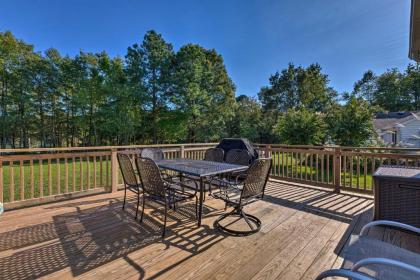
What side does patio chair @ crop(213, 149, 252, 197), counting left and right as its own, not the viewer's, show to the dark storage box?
left

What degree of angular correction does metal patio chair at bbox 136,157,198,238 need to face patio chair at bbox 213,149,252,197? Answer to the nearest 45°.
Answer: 0° — it already faces it

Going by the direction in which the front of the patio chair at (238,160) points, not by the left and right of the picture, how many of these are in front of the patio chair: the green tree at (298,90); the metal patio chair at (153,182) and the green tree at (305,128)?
1

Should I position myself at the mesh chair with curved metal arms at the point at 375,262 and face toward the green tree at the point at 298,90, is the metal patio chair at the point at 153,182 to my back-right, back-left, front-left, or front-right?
front-left

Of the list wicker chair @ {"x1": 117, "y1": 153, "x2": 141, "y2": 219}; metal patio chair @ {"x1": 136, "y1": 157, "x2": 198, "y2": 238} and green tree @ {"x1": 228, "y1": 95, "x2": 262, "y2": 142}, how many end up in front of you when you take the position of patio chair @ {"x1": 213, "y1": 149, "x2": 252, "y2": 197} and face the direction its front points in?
2

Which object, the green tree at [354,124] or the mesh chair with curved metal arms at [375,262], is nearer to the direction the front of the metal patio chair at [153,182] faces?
the green tree

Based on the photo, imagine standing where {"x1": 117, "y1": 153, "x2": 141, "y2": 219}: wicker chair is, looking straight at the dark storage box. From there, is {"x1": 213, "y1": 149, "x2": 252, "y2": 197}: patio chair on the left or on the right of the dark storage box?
left

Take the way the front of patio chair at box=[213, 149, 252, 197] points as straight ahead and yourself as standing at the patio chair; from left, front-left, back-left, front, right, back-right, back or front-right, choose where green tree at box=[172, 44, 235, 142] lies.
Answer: back-right

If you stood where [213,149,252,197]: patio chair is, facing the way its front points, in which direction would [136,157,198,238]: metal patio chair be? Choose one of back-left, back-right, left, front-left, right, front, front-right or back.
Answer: front

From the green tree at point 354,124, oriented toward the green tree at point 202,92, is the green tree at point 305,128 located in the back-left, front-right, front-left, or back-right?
front-left

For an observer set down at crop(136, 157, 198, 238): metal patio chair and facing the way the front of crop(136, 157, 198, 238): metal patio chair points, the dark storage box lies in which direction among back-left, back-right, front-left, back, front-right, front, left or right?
front-right

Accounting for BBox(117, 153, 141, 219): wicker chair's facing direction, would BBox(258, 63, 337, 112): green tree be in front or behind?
in front

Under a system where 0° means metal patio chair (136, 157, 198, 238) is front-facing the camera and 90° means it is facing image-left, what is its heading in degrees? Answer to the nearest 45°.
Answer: approximately 225°

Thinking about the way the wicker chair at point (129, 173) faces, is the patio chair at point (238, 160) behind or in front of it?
in front

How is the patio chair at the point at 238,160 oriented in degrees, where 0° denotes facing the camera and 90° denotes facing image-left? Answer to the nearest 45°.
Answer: approximately 45°

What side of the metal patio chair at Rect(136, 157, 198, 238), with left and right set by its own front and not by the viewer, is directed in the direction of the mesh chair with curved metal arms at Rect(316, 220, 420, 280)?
right

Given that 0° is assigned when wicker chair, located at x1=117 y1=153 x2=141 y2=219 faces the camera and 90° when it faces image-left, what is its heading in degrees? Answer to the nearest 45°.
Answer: approximately 225°
